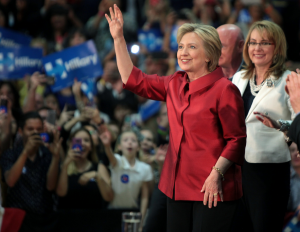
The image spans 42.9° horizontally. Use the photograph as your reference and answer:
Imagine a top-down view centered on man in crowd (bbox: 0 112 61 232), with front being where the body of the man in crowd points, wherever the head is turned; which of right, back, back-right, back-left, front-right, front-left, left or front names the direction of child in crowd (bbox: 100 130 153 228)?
front-left

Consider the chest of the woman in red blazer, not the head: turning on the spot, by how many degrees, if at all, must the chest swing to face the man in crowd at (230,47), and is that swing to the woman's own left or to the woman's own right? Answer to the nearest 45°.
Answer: approximately 135° to the woman's own right

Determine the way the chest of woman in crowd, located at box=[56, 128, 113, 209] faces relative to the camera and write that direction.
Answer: toward the camera

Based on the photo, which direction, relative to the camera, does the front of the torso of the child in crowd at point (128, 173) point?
toward the camera

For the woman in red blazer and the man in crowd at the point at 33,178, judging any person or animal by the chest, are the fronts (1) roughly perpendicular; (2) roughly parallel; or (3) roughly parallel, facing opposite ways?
roughly perpendicular

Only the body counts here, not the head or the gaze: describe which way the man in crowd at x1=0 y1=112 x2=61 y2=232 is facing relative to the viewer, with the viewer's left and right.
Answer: facing the viewer and to the right of the viewer

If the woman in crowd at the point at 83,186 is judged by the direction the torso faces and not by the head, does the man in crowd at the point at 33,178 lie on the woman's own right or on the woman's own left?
on the woman's own right

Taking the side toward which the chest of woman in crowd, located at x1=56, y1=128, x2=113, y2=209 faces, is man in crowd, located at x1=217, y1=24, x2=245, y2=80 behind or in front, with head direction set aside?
in front

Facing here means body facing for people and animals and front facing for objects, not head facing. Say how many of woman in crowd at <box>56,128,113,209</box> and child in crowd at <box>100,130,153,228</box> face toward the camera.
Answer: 2

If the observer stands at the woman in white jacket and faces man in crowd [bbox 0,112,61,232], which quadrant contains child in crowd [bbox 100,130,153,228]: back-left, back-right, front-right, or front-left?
front-right

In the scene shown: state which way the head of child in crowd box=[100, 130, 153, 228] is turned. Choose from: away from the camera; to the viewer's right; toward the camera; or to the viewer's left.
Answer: toward the camera

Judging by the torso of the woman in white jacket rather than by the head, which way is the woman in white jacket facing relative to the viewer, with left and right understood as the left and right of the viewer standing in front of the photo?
facing the viewer and to the left of the viewer

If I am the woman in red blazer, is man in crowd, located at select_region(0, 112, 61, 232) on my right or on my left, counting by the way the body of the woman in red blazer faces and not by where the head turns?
on my right

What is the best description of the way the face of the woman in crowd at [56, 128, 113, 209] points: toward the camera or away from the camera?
toward the camera

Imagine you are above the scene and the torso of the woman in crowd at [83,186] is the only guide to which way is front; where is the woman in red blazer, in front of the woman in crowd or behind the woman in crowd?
in front
